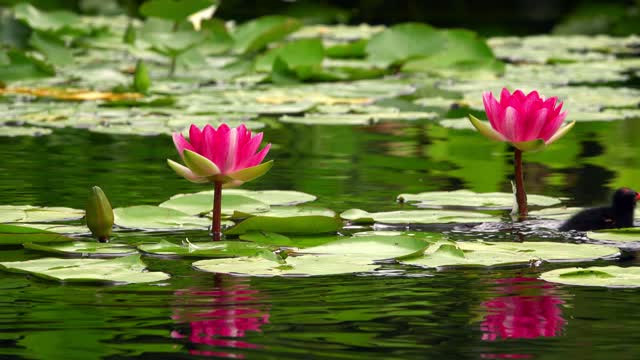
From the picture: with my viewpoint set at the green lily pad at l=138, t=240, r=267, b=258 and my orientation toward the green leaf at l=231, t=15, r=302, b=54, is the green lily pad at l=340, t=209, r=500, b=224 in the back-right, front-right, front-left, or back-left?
front-right

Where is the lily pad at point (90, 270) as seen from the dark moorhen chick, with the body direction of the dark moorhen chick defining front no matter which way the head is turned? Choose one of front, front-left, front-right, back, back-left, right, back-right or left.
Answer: back-right

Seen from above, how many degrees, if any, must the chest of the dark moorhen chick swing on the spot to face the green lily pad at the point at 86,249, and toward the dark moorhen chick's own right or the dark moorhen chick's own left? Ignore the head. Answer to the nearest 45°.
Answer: approximately 135° to the dark moorhen chick's own right

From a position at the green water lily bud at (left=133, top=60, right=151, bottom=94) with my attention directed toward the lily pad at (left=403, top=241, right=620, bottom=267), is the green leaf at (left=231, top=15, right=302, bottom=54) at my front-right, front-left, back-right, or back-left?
back-left

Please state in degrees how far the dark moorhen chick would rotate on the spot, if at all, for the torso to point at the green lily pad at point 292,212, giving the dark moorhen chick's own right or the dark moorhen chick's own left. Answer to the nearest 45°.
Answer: approximately 180°

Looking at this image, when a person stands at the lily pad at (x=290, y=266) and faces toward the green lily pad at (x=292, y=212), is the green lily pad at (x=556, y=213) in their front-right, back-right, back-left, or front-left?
front-right

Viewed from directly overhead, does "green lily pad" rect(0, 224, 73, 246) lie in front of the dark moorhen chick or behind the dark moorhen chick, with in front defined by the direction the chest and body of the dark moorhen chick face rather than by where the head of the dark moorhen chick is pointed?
behind

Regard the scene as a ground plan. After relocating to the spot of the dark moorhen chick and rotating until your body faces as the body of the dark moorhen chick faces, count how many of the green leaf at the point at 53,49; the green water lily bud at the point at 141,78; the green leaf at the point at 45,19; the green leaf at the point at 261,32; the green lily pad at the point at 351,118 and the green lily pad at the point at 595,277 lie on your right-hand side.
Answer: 1

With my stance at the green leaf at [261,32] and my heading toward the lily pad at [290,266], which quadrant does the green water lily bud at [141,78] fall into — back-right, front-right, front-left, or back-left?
front-right

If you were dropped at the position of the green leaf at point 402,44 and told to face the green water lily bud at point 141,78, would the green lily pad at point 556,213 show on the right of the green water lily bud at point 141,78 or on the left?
left

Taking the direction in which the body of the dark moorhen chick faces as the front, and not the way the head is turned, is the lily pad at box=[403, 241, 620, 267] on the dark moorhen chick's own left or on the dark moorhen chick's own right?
on the dark moorhen chick's own right

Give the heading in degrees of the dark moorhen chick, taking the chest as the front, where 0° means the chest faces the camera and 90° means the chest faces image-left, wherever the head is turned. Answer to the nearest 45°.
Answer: approximately 270°

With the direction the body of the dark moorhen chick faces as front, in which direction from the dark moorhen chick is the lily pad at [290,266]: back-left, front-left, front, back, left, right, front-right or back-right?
back-right

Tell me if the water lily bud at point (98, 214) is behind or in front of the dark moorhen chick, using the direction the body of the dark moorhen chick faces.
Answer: behind
